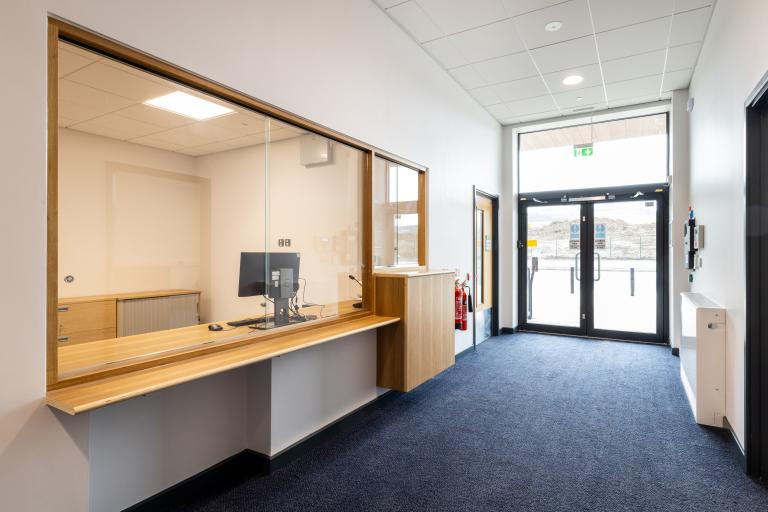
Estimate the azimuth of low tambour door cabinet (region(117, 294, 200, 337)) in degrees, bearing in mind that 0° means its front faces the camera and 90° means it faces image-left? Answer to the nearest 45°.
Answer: approximately 315°

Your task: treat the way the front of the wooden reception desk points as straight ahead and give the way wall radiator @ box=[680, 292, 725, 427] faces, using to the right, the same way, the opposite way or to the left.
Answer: the opposite way

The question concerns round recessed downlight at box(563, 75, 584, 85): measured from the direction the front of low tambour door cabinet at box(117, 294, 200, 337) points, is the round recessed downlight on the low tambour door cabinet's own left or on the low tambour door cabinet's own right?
on the low tambour door cabinet's own left

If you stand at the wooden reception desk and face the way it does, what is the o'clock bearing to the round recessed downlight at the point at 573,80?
The round recessed downlight is roughly at 10 o'clock from the wooden reception desk.

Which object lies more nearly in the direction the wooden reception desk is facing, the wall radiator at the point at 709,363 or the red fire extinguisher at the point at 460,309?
the wall radiator

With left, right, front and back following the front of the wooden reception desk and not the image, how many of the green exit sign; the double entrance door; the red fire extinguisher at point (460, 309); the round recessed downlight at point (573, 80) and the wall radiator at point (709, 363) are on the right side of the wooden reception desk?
0

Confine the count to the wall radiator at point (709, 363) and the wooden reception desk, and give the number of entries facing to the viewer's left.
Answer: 1

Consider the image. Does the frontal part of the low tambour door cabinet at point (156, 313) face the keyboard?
no

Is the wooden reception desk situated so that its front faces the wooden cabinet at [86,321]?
no

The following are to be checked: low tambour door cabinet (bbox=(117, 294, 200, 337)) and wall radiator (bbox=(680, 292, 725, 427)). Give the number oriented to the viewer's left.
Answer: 1

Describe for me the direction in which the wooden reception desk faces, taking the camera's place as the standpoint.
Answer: facing the viewer and to the right of the viewer

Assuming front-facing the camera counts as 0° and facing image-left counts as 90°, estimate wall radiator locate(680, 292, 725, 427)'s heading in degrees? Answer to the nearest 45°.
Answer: approximately 90°

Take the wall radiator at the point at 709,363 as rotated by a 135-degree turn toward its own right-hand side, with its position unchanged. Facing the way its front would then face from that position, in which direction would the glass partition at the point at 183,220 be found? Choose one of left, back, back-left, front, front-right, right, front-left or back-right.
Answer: back

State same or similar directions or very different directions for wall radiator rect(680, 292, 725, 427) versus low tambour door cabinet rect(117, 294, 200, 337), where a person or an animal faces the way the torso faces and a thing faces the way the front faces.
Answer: very different directions
